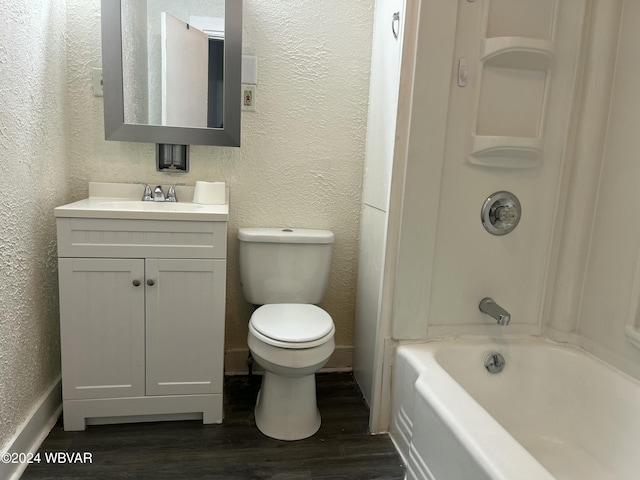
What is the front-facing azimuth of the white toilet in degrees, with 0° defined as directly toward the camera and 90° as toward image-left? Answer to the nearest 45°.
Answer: approximately 0°
